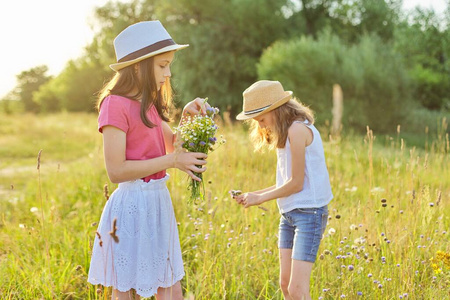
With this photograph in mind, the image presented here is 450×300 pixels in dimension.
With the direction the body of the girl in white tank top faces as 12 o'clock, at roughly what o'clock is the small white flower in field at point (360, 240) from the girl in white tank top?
The small white flower in field is roughly at 4 o'clock from the girl in white tank top.

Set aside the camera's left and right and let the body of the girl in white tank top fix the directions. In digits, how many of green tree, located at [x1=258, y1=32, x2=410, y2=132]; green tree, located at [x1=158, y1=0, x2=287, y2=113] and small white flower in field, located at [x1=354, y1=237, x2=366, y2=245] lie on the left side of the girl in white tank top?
0

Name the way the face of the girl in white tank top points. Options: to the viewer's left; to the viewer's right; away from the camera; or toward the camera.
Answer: to the viewer's left

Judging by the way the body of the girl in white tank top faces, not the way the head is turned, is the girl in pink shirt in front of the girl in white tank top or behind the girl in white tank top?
in front

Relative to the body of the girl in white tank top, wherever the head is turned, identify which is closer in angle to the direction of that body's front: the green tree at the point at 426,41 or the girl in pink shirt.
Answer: the girl in pink shirt

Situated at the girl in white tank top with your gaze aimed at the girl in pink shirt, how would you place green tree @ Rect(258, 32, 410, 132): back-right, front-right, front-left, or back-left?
back-right

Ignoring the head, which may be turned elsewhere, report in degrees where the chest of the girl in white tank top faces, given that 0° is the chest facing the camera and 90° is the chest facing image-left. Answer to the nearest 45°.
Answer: approximately 90°

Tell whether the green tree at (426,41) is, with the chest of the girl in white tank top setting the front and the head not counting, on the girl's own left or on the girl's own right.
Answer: on the girl's own right

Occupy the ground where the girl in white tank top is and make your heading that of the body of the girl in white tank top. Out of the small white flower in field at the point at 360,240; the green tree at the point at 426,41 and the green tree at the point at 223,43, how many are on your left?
0

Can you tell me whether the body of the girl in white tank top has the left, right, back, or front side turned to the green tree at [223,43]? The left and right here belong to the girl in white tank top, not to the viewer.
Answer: right

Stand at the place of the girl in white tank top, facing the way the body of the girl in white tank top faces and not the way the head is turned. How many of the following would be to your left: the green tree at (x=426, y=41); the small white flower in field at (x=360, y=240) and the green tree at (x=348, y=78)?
0

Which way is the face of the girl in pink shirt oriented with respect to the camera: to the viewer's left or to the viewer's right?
to the viewer's right
